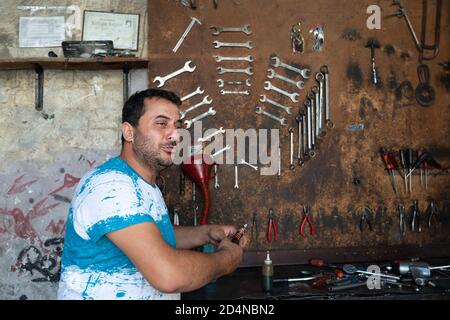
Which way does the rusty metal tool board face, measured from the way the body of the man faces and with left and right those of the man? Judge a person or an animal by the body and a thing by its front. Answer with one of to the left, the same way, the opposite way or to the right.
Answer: to the right

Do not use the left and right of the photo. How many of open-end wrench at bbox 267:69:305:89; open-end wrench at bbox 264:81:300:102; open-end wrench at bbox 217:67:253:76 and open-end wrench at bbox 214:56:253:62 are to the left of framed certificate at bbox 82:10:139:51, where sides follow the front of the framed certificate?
4

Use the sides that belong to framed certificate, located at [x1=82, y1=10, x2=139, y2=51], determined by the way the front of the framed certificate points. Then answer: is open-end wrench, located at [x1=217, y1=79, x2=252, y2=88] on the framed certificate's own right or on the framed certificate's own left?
on the framed certificate's own left

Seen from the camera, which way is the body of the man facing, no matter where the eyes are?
to the viewer's right

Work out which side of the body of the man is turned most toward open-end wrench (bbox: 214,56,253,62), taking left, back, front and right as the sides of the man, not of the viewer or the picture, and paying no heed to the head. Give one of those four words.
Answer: left

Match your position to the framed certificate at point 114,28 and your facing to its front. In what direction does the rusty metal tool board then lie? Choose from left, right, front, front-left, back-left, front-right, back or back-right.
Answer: left

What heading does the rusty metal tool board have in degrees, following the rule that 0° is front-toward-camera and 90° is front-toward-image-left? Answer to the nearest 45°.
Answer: approximately 0°

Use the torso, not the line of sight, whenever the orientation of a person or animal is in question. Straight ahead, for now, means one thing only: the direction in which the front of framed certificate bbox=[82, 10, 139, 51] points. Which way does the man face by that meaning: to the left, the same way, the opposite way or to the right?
to the left

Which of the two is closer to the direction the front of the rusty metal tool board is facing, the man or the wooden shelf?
the man

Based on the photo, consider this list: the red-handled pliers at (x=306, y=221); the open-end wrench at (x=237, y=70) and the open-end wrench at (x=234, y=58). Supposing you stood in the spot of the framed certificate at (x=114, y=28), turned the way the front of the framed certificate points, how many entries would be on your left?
3

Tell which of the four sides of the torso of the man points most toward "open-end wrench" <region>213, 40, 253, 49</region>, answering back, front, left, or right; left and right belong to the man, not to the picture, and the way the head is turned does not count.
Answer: left

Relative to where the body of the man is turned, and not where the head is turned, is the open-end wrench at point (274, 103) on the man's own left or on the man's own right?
on the man's own left

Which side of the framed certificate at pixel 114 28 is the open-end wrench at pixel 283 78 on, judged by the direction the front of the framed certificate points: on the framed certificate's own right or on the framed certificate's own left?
on the framed certificate's own left

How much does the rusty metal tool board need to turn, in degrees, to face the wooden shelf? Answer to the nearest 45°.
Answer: approximately 45° to its right

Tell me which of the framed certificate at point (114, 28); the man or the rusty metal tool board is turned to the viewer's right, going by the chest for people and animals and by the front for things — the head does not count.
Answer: the man
